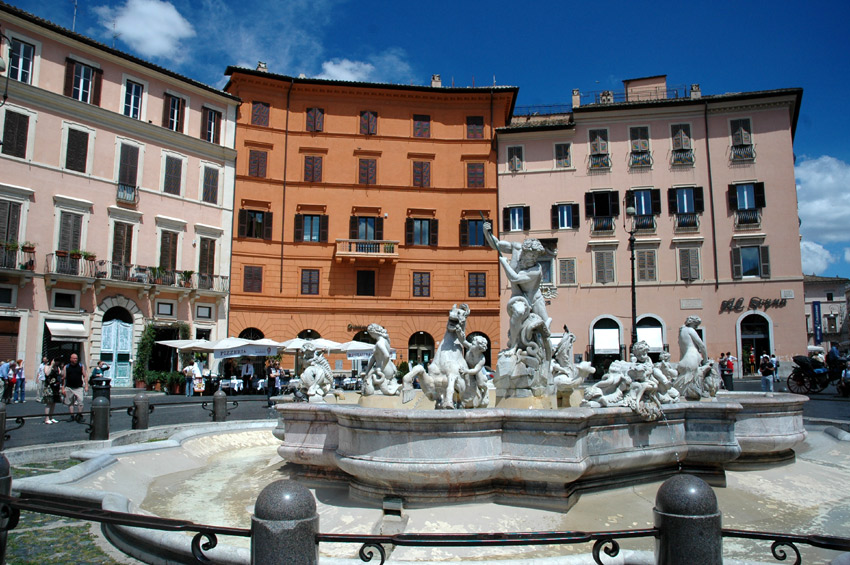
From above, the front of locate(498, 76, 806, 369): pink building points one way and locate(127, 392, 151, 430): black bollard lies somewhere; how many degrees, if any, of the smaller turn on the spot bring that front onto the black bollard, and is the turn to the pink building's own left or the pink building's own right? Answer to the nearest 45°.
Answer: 0° — it already faces it

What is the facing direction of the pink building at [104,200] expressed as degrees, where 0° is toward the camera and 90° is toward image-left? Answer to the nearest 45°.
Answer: approximately 315°

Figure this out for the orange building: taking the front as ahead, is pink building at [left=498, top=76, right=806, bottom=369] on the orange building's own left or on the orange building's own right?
on the orange building's own left

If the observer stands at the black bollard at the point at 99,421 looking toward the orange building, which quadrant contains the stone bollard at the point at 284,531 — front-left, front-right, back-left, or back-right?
back-right

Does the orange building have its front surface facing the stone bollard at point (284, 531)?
yes

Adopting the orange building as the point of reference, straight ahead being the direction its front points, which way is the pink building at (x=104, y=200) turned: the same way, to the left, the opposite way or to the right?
to the left

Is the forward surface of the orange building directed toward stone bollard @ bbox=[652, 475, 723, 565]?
yes

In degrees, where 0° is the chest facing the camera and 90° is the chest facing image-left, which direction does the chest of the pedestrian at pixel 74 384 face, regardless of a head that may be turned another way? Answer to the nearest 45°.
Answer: approximately 0°

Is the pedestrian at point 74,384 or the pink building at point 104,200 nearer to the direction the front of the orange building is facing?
the pedestrian
